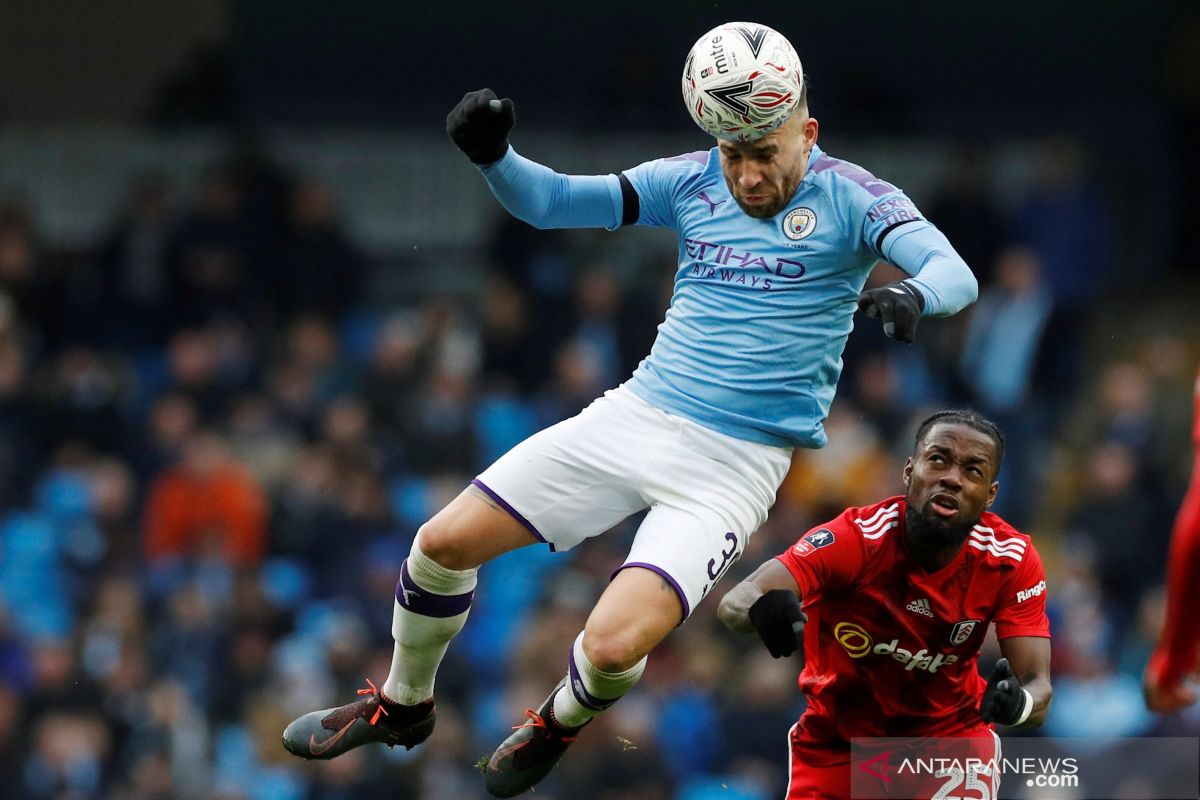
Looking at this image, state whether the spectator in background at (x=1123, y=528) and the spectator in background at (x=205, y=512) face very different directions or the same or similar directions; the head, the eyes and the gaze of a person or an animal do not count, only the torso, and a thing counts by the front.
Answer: same or similar directions

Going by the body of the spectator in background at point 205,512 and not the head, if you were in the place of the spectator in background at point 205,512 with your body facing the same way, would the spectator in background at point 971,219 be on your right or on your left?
on your left

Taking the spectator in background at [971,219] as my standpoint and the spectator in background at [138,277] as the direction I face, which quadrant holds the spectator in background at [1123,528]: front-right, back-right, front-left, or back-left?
back-left

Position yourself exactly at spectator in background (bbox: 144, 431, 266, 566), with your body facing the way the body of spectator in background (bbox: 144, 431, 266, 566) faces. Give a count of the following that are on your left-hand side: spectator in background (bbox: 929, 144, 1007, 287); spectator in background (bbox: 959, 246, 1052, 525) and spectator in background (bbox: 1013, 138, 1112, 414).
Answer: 3

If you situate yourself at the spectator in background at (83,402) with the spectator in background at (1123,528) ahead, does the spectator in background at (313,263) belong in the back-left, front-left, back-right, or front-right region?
front-left

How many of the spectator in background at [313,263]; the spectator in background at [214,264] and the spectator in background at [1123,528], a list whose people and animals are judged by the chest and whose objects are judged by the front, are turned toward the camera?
3

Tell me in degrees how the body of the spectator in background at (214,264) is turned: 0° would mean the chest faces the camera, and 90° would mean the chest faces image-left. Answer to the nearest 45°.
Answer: approximately 0°

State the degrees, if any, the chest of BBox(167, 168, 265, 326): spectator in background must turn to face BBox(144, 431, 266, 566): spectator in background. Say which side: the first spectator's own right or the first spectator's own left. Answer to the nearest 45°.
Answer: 0° — they already face them

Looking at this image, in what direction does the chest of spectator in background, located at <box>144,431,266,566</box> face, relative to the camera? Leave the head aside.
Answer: toward the camera

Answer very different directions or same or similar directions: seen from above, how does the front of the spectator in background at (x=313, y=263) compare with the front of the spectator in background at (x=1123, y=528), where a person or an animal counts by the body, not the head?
same or similar directions

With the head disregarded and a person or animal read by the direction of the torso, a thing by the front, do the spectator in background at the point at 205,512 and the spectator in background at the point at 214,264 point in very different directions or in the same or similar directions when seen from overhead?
same or similar directions

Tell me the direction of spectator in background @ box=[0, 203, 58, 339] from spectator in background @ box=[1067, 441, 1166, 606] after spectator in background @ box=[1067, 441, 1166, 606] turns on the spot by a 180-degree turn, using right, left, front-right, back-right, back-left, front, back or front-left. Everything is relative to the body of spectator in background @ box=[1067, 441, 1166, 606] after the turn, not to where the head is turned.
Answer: left

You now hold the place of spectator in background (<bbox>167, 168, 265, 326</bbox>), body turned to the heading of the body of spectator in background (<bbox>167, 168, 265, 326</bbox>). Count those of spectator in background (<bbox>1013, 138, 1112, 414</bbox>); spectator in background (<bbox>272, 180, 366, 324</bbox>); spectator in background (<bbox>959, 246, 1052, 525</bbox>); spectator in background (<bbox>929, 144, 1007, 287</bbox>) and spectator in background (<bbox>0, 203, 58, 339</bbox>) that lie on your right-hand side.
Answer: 1

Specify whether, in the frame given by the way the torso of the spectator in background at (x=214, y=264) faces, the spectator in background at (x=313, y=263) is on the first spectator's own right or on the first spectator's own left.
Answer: on the first spectator's own left

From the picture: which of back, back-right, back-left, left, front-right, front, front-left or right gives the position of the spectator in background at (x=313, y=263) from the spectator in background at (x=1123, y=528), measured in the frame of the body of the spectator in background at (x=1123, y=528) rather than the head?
right

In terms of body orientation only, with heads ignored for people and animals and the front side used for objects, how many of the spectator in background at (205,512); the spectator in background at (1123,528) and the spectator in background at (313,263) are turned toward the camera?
3

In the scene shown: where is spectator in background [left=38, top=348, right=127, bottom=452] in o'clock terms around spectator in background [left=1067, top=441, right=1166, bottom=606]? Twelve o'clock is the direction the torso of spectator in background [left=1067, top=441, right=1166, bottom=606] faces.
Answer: spectator in background [left=38, top=348, right=127, bottom=452] is roughly at 3 o'clock from spectator in background [left=1067, top=441, right=1166, bottom=606].

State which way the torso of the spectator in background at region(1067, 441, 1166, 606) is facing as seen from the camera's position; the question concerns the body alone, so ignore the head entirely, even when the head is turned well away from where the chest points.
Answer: toward the camera
